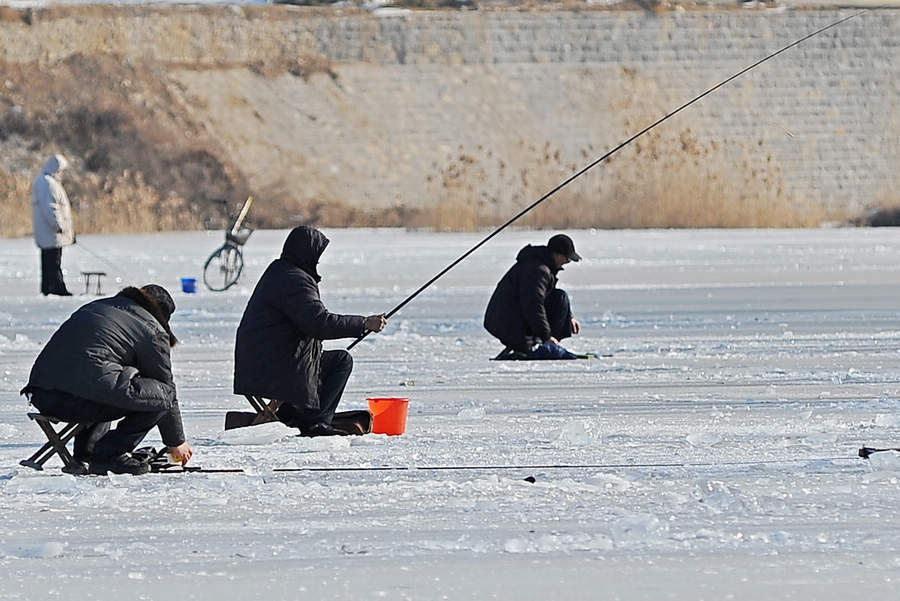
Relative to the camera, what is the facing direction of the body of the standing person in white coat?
to the viewer's right

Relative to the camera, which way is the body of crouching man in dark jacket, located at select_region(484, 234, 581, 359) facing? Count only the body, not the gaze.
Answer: to the viewer's right

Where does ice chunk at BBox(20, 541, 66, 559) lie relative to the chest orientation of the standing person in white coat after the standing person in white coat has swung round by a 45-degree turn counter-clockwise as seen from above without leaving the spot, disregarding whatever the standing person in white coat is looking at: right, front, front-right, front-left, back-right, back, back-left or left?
back-right

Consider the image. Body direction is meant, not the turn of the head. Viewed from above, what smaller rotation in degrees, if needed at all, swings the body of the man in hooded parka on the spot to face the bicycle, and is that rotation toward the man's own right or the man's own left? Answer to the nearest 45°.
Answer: approximately 90° to the man's own left

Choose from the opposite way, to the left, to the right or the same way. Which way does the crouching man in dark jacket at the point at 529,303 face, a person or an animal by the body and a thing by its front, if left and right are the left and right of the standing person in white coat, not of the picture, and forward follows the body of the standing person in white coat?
the same way

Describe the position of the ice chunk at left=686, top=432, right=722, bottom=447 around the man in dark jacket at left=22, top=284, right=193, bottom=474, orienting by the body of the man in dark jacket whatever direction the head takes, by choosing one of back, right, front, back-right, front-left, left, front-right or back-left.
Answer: front

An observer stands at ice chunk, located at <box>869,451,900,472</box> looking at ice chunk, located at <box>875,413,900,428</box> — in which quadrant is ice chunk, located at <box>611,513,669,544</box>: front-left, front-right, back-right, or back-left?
back-left

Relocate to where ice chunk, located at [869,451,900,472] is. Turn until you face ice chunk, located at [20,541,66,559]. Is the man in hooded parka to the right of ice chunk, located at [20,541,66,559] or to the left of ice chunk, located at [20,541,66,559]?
right

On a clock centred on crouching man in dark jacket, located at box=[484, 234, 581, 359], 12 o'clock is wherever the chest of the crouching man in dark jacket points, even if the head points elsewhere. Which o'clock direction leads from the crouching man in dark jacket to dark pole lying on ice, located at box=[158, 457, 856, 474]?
The dark pole lying on ice is roughly at 3 o'clock from the crouching man in dark jacket.

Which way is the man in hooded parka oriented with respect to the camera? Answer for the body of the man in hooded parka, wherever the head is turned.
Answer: to the viewer's right

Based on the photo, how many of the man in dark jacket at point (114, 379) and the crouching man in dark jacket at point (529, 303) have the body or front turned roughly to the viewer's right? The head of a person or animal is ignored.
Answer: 2

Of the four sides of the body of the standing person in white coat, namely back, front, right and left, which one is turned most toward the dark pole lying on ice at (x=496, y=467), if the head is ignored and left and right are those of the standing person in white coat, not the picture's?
right

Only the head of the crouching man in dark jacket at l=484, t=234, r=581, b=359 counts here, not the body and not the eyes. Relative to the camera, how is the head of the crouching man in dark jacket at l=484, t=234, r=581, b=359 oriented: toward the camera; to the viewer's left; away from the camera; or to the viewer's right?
to the viewer's right

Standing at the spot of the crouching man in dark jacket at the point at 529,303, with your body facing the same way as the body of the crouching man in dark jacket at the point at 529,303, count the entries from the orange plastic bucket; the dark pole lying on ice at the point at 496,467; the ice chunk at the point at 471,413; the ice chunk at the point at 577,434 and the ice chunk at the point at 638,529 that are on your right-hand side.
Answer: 5

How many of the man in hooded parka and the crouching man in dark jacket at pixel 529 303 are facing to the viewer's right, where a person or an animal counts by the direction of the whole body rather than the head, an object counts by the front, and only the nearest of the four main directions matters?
2

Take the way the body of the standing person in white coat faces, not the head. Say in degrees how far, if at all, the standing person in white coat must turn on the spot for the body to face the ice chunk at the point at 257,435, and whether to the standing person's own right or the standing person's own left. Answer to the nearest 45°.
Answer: approximately 90° to the standing person's own right

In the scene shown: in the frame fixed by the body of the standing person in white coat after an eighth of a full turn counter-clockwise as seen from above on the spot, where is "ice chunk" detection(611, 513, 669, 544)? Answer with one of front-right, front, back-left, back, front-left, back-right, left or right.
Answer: back-right

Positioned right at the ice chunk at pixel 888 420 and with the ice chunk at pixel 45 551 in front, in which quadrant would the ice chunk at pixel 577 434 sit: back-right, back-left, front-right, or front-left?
front-right

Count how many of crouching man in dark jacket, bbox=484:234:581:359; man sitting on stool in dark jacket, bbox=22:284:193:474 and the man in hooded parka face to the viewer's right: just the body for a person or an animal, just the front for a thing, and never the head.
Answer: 3

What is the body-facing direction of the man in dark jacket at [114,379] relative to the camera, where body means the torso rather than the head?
to the viewer's right
